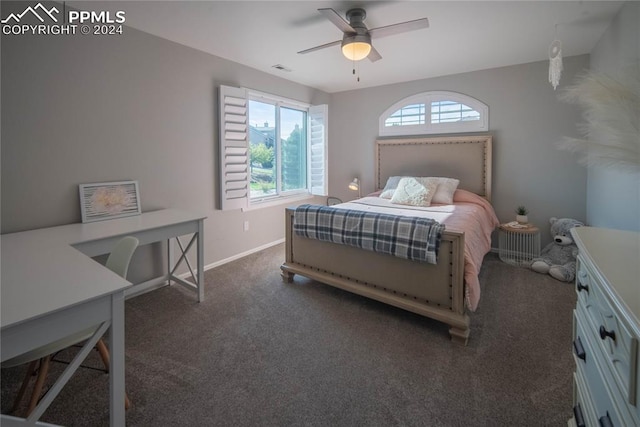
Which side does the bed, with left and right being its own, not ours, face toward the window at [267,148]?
right

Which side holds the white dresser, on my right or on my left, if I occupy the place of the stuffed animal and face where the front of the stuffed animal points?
on my left

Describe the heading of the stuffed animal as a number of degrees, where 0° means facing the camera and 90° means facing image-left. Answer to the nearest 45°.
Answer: approximately 45°

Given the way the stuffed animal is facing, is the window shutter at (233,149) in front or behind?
in front

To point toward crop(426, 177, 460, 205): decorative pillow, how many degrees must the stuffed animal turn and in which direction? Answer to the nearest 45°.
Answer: approximately 45° to its right

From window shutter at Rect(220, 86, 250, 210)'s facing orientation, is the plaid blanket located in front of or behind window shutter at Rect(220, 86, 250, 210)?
in front

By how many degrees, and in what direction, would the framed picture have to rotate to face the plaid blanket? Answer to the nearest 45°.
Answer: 0° — it already faces it
